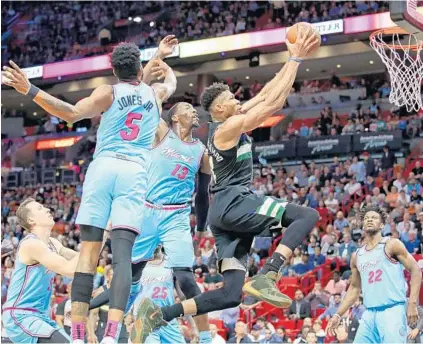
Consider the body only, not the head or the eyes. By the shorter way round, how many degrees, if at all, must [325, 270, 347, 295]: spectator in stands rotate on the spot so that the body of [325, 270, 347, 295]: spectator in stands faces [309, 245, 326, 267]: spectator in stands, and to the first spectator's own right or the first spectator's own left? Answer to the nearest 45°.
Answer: approximately 180°

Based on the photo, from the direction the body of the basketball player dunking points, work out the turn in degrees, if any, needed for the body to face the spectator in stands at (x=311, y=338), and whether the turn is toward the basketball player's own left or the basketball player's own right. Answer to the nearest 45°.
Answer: approximately 90° to the basketball player's own left

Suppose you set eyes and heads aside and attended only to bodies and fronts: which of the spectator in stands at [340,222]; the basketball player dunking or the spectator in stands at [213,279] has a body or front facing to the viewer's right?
the basketball player dunking

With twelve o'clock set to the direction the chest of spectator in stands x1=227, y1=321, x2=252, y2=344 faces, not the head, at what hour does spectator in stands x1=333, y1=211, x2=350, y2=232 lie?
spectator in stands x1=333, y1=211, x2=350, y2=232 is roughly at 7 o'clock from spectator in stands x1=227, y1=321, x2=252, y2=344.

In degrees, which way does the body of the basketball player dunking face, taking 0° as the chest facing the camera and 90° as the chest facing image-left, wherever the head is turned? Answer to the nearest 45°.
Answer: approximately 270°

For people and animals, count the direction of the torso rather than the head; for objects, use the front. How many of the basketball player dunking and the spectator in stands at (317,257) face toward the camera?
1

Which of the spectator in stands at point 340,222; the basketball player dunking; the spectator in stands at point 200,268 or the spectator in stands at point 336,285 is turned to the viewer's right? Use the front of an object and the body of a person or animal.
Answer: the basketball player dunking

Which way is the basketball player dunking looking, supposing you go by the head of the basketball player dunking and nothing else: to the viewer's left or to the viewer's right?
to the viewer's right

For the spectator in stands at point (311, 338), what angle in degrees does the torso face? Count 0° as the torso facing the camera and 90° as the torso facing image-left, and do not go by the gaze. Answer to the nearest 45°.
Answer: approximately 0°

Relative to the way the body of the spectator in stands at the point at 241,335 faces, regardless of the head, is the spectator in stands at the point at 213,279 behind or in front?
behind
